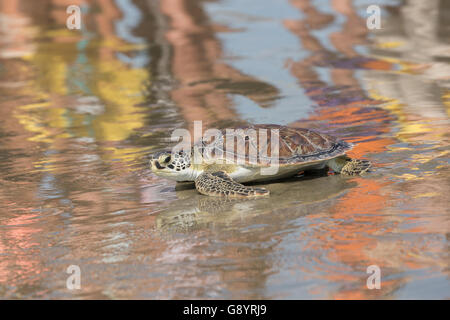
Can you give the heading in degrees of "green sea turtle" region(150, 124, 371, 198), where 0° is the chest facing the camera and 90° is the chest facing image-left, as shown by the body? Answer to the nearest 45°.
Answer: approximately 90°
